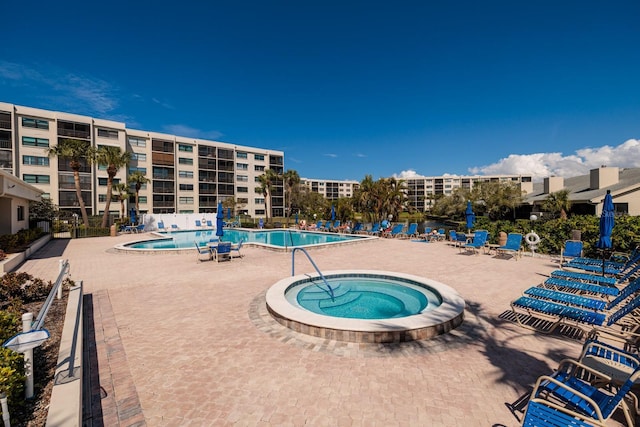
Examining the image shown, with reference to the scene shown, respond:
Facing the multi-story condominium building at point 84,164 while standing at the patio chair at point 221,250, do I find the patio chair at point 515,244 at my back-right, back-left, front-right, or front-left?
back-right

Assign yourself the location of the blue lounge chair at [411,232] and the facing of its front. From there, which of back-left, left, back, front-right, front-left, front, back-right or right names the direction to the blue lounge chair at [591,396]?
front-left

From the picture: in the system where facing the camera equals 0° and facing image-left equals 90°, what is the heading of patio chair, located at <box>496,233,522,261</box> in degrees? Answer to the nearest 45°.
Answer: approximately 45°

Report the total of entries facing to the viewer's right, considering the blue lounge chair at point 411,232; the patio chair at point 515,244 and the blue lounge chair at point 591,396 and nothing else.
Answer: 0

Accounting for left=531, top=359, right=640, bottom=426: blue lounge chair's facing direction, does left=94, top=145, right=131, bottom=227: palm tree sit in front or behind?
in front

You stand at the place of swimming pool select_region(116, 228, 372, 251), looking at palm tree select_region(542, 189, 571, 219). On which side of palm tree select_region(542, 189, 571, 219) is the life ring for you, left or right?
right

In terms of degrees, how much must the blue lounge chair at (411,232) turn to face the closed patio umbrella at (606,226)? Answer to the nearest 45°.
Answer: approximately 90° to its left

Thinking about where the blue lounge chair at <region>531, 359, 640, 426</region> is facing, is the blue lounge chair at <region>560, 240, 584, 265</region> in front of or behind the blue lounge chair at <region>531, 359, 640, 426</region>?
in front

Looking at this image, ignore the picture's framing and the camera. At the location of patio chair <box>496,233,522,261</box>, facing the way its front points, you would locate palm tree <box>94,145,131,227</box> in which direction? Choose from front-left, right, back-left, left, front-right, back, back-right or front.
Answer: front-right

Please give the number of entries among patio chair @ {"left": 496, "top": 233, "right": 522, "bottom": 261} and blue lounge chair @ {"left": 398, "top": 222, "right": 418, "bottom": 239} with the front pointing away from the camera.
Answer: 0

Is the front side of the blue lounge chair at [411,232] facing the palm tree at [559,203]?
no

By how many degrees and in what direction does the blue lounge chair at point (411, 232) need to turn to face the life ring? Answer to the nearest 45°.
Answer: approximately 90° to its left

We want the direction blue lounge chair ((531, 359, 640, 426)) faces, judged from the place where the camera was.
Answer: facing away from the viewer and to the left of the viewer

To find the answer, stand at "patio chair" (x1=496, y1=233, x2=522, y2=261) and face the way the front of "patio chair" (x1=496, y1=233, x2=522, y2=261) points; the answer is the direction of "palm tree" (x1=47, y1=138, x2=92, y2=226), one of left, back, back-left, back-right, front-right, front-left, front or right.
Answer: front-right

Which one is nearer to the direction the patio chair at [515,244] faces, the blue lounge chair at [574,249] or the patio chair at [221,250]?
the patio chair

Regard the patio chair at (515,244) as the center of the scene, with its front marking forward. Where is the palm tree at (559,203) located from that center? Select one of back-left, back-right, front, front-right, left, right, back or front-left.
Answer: back-right
